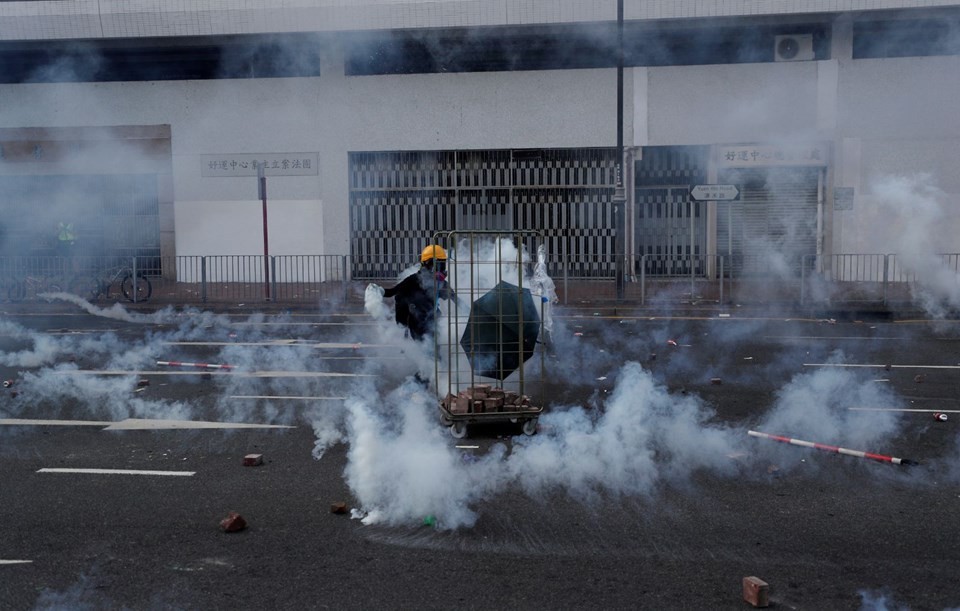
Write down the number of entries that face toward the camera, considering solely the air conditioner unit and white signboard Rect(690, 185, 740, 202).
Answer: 2

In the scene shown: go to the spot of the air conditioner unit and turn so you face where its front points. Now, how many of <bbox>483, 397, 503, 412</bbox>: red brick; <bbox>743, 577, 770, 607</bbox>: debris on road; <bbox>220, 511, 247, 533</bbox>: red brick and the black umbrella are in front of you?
4

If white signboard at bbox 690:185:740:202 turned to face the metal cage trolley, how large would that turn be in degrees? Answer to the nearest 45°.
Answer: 0° — it already faces it

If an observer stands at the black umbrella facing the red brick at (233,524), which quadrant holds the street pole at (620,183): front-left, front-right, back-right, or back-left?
back-right

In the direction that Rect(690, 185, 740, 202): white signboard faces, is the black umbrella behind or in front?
in front

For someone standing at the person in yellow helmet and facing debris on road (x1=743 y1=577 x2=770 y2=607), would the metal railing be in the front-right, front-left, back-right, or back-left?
back-left

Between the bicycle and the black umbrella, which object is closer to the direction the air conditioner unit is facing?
the black umbrella

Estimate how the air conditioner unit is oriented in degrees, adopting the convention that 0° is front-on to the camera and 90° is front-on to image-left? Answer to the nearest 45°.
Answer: approximately 0°

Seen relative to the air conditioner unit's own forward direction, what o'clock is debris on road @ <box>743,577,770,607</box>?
The debris on road is roughly at 12 o'clock from the air conditioner unit.

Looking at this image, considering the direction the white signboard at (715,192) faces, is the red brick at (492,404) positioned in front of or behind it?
in front

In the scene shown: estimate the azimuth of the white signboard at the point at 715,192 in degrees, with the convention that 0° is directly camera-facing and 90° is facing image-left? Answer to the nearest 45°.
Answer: approximately 0°
